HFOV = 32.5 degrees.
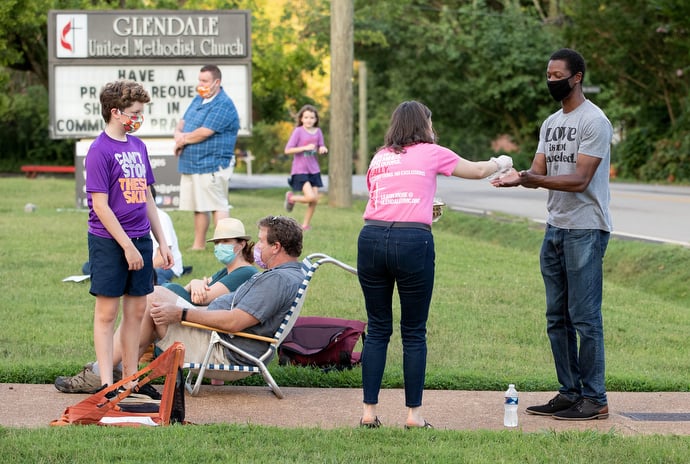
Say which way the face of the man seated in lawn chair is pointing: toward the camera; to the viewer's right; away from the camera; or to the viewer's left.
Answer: to the viewer's left

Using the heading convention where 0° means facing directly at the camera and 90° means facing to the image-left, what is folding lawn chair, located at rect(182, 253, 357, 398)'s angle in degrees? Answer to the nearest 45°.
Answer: approximately 90°

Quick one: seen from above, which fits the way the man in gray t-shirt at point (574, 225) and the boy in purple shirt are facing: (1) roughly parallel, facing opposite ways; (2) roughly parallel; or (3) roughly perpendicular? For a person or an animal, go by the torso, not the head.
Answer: roughly perpendicular

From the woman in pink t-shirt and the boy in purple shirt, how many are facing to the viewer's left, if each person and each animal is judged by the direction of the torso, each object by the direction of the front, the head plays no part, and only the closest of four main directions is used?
0

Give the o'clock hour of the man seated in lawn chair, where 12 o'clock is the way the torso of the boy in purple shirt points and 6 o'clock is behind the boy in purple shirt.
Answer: The man seated in lawn chair is roughly at 10 o'clock from the boy in purple shirt.

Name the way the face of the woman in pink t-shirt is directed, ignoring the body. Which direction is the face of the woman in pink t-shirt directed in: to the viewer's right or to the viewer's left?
to the viewer's right

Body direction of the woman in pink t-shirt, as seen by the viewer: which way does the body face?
away from the camera

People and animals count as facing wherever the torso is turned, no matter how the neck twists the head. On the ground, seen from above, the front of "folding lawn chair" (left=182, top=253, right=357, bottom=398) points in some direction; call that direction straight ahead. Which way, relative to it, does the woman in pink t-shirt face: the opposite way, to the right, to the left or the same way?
to the right

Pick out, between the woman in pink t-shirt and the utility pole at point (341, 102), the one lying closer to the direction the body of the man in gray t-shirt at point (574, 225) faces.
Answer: the woman in pink t-shirt

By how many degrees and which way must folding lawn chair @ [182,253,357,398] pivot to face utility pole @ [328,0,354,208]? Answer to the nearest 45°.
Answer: approximately 90° to its right

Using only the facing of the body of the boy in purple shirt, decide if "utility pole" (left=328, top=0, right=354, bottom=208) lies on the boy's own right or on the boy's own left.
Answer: on the boy's own left

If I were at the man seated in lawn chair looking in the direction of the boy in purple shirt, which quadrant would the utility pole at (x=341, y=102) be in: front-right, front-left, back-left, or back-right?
back-right

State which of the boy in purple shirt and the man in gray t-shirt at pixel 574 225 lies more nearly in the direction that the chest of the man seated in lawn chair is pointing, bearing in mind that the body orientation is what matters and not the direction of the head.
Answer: the boy in purple shirt

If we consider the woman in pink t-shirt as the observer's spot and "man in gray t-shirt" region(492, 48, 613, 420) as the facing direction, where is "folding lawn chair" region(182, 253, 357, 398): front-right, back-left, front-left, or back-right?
back-left

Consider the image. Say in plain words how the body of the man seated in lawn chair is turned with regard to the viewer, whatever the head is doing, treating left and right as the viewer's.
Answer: facing to the left of the viewer

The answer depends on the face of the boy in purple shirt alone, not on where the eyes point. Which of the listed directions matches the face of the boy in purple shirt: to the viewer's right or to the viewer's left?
to the viewer's right
